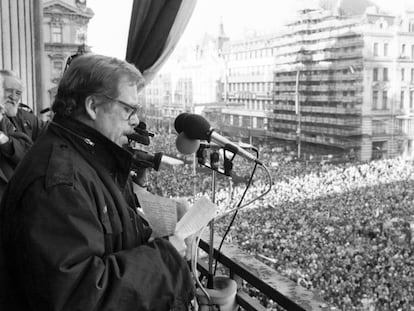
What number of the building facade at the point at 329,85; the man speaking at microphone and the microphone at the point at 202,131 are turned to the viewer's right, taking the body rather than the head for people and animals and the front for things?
1

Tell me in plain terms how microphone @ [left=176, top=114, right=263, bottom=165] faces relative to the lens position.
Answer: facing to the left of the viewer

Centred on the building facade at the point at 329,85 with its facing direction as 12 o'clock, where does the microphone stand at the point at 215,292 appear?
The microphone stand is roughly at 11 o'clock from the building facade.

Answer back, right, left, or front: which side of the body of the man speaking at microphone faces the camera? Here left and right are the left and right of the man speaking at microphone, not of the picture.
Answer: right

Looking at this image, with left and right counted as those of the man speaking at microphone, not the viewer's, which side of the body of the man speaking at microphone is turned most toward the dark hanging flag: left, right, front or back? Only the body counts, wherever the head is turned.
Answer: left

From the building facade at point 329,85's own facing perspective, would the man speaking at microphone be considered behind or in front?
in front

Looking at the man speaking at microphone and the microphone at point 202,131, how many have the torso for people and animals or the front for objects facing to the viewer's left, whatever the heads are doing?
1

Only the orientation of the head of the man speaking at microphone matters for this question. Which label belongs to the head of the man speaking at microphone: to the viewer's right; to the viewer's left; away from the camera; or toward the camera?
to the viewer's right

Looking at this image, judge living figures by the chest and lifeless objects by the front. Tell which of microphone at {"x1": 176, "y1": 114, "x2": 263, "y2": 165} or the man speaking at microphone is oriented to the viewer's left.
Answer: the microphone

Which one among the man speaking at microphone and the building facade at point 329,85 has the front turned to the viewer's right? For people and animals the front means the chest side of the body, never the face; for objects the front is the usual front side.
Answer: the man speaking at microphone

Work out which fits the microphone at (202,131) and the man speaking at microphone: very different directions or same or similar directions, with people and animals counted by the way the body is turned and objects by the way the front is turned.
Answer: very different directions

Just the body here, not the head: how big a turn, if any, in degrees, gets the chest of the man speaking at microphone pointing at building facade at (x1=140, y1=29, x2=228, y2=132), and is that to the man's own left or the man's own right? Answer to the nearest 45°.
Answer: approximately 90° to the man's own left
